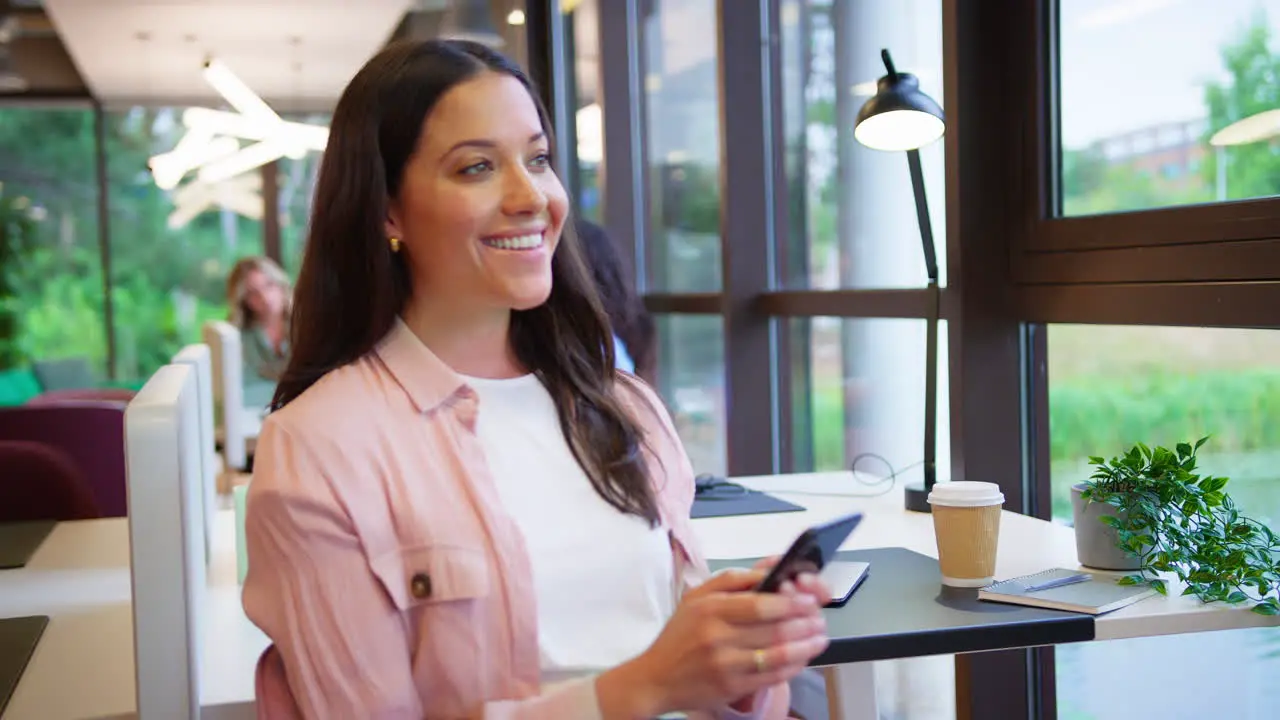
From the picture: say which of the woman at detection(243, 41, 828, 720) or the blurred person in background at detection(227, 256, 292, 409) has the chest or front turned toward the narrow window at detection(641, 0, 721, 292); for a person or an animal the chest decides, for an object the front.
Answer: the blurred person in background

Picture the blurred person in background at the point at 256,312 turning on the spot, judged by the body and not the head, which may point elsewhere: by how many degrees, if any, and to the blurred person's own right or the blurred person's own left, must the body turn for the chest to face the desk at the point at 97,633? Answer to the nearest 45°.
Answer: approximately 45° to the blurred person's own right

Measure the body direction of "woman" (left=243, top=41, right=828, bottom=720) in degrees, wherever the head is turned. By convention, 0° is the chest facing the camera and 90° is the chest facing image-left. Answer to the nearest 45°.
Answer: approximately 315°

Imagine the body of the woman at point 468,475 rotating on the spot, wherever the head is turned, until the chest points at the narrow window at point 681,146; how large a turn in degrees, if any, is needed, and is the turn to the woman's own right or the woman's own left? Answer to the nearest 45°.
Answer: approximately 135° to the woman's own left
